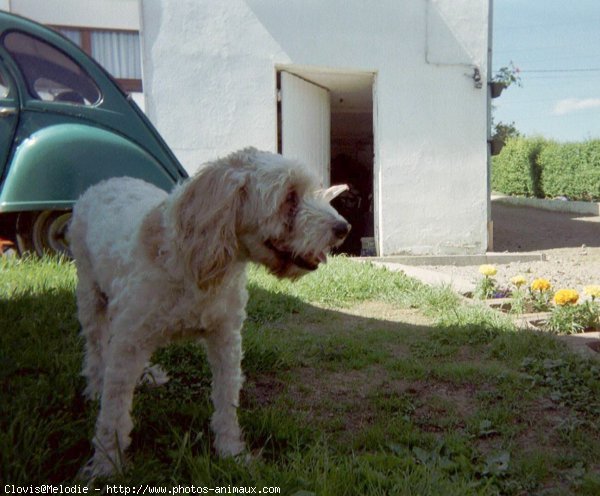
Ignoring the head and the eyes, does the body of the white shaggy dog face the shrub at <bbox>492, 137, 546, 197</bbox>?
no

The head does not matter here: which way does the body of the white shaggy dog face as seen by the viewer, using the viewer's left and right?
facing the viewer and to the right of the viewer

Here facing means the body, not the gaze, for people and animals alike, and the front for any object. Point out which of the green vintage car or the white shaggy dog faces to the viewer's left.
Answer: the green vintage car

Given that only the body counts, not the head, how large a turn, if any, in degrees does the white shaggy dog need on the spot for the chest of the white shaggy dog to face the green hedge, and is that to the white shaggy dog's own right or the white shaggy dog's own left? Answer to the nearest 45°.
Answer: approximately 90° to the white shaggy dog's own left

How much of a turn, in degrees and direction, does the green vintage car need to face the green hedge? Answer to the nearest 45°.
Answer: approximately 135° to its right

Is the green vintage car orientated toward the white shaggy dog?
no

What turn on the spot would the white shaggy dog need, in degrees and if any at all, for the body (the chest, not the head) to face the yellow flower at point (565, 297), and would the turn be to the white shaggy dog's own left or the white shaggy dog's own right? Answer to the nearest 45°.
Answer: approximately 90° to the white shaggy dog's own left

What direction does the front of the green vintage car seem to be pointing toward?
to the viewer's left

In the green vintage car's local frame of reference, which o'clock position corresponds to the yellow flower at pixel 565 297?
The yellow flower is roughly at 7 o'clock from the green vintage car.

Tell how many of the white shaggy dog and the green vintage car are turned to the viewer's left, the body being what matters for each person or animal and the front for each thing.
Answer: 1

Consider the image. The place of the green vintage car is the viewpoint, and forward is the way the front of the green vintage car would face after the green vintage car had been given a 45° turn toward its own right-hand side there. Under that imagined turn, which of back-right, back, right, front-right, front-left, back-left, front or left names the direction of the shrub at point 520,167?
right
